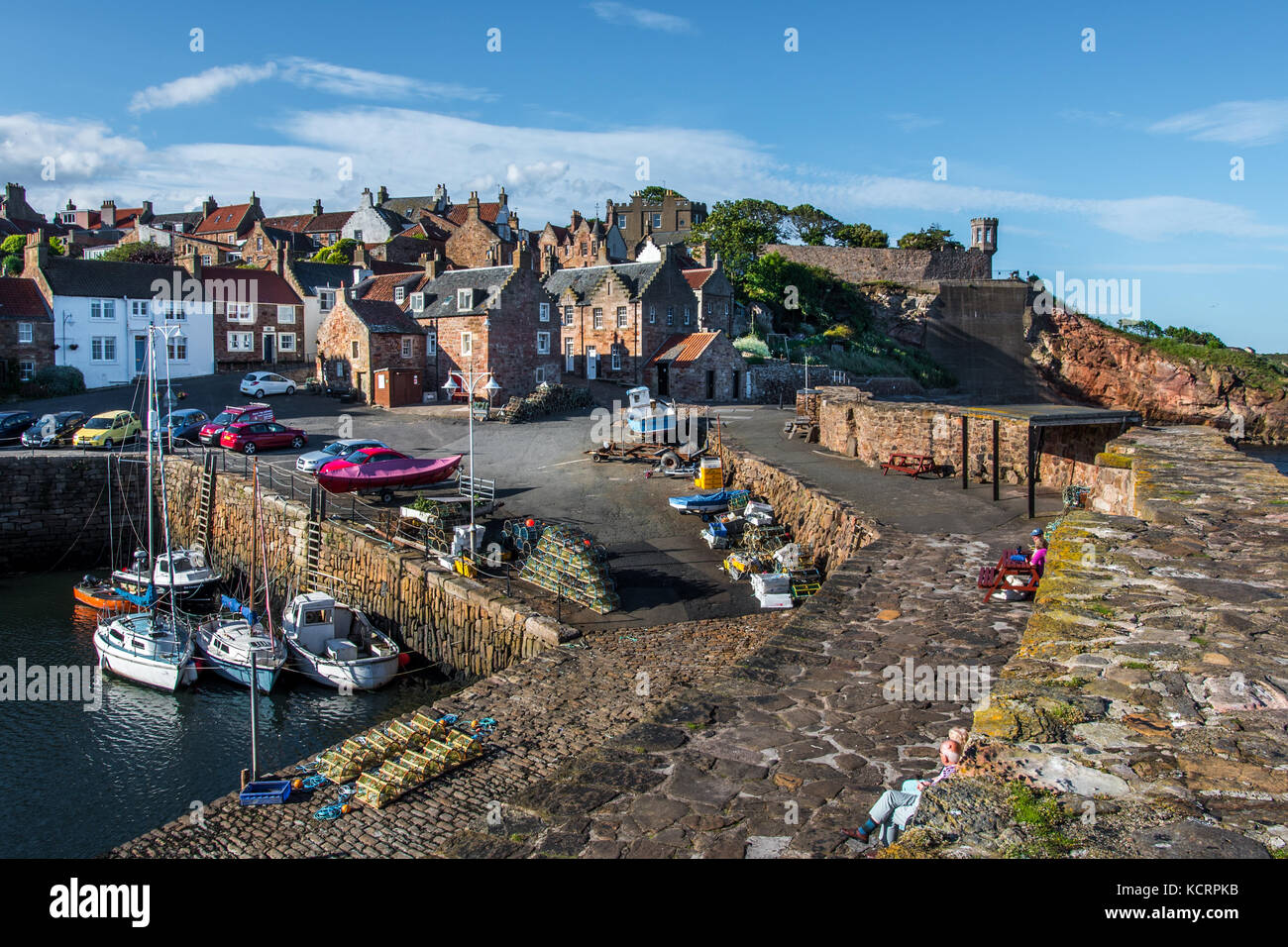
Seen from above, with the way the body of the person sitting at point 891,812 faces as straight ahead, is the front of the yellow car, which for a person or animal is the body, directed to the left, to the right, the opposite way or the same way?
to the left

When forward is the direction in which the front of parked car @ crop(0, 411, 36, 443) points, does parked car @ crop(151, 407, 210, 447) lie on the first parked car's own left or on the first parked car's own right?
on the first parked car's own left

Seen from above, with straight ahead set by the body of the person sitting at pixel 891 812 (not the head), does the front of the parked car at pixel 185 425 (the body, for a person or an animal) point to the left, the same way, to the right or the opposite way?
to the left

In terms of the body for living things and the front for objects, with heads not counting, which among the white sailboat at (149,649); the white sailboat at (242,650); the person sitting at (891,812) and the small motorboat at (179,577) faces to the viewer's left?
the person sitting

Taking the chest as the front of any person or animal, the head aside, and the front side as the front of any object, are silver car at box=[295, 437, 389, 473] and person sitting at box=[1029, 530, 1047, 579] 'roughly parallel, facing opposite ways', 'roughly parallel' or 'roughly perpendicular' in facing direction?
roughly perpendicular

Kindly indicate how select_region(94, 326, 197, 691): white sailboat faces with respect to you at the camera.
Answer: facing the viewer and to the right of the viewer

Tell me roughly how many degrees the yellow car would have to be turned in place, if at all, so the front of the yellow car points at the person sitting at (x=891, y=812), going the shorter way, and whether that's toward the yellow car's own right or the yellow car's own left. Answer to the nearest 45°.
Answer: approximately 45° to the yellow car's own left

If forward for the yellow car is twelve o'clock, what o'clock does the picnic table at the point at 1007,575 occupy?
The picnic table is roughly at 10 o'clock from the yellow car.

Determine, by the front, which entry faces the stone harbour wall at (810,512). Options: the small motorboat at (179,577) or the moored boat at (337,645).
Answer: the small motorboat

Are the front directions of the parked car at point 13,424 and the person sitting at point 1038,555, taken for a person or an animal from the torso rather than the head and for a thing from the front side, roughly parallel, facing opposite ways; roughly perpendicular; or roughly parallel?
roughly perpendicular

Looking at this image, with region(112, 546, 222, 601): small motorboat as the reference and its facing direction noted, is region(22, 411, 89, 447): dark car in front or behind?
behind

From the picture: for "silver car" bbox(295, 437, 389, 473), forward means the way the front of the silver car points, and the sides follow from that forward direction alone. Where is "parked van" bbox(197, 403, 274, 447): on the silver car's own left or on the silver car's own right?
on the silver car's own right

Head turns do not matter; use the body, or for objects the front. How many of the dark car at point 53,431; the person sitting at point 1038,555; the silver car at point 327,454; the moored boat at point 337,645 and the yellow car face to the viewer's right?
0

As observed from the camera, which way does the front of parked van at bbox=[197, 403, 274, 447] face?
facing the viewer and to the left of the viewer

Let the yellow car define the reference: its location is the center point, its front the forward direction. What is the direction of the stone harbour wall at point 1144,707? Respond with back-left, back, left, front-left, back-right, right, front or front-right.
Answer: front-left

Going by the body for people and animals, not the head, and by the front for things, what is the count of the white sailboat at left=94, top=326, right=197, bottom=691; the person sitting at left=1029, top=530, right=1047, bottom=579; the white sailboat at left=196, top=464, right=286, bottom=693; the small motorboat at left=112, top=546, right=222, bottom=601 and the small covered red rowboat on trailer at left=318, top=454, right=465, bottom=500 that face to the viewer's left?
1
